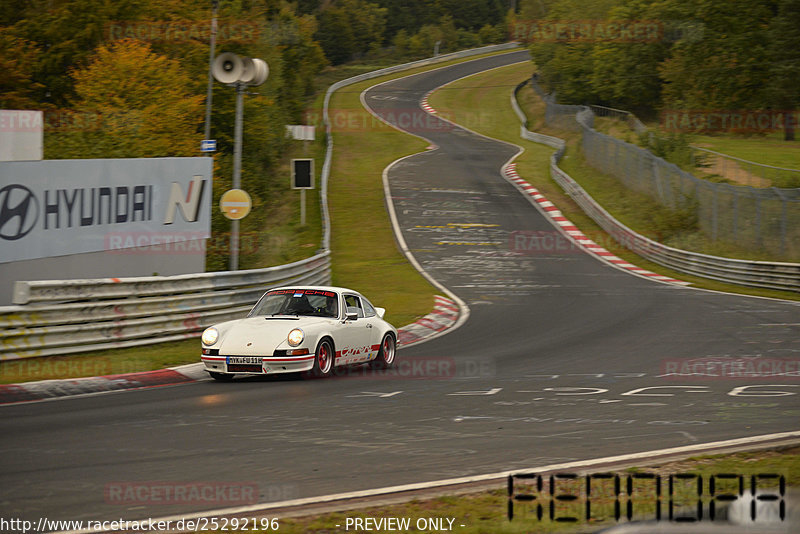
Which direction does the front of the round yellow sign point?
toward the camera

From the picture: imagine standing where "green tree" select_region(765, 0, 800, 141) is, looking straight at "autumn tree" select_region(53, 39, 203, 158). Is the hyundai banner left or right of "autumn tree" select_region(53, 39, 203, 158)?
left

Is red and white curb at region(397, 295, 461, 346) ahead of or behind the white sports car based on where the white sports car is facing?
behind

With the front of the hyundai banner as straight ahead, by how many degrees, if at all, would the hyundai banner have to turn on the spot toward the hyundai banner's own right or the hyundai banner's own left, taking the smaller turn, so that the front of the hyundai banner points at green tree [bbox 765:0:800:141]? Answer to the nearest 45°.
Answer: approximately 90° to the hyundai banner's own left

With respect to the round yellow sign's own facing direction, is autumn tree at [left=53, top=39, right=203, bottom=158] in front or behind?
behind

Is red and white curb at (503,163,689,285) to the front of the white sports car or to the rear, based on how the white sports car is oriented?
to the rear

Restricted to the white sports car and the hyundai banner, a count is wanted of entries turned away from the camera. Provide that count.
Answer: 0

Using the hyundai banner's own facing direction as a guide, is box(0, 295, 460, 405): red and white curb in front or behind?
in front

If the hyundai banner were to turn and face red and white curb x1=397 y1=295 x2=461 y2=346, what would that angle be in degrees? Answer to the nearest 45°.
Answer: approximately 45° to its left

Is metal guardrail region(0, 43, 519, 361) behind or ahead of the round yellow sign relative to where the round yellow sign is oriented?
ahead

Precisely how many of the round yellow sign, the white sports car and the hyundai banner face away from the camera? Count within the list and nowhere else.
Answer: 0
